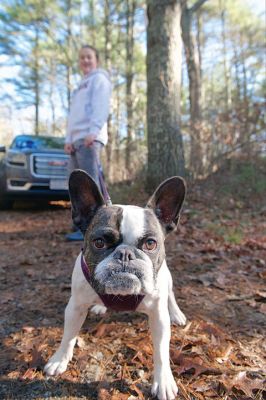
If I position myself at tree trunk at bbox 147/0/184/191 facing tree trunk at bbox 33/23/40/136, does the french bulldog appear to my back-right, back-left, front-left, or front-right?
back-left

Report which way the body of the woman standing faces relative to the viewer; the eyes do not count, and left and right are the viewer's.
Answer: facing the viewer and to the left of the viewer

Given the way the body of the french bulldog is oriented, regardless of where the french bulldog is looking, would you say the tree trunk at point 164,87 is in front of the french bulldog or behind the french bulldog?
behind

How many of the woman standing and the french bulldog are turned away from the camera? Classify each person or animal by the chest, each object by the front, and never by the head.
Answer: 0

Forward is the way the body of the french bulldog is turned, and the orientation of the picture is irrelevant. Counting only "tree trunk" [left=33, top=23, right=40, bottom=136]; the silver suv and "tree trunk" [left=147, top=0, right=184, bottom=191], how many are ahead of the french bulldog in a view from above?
0

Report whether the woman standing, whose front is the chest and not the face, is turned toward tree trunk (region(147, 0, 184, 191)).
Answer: no

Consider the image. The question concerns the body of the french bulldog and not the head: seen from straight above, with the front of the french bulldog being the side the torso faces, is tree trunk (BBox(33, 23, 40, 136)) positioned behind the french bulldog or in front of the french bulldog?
behind

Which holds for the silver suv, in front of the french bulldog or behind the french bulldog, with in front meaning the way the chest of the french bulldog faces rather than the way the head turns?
behind

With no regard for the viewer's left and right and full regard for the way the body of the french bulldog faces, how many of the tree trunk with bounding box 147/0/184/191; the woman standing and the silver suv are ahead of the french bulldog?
0

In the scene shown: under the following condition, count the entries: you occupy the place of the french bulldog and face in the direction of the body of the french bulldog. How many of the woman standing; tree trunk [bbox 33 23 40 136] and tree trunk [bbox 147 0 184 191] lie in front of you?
0

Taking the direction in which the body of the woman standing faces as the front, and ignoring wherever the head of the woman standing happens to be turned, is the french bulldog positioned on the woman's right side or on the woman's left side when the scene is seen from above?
on the woman's left side

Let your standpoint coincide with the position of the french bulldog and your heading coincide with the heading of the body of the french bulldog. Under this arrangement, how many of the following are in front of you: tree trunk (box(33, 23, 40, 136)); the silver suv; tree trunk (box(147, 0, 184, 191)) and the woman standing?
0

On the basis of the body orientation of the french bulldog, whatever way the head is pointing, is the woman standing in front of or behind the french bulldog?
behind

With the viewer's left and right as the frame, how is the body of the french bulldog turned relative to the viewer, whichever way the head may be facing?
facing the viewer

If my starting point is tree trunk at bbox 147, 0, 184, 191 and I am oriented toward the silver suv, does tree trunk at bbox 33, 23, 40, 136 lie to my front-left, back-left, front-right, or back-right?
front-right

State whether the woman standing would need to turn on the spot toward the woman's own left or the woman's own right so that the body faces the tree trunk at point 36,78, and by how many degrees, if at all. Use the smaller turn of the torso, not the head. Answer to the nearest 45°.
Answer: approximately 135° to the woman's own right
